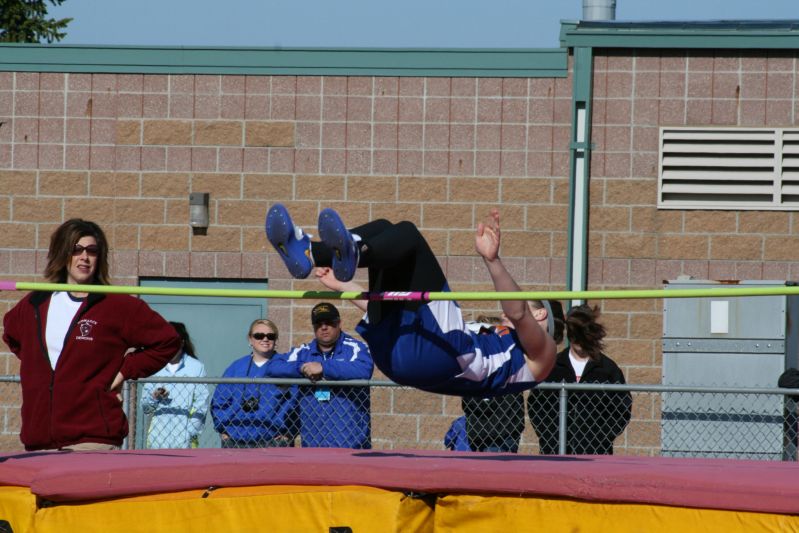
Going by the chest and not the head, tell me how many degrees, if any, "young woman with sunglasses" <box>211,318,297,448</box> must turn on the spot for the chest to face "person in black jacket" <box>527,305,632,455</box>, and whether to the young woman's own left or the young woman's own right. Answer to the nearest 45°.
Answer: approximately 90° to the young woman's own left

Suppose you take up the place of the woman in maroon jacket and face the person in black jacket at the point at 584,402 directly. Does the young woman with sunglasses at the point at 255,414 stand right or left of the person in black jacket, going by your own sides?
left

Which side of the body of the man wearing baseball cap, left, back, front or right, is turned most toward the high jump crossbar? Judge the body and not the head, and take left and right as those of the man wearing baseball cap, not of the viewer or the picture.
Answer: front

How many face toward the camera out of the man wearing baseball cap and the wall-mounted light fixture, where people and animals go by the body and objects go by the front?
2

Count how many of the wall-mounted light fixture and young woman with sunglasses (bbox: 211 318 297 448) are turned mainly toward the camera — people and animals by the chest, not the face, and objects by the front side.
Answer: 2

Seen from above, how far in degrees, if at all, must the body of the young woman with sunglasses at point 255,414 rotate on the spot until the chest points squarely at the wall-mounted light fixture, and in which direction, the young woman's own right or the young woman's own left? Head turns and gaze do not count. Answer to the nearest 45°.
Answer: approximately 180°

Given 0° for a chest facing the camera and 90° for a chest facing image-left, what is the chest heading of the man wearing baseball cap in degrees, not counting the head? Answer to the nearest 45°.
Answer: approximately 0°

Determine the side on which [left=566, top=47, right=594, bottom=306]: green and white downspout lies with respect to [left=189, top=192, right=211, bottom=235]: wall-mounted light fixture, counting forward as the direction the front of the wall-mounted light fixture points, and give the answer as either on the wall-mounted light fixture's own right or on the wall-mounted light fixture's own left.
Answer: on the wall-mounted light fixture's own left

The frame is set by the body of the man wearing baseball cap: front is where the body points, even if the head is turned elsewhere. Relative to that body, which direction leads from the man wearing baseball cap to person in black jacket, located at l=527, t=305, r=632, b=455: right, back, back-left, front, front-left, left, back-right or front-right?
left
